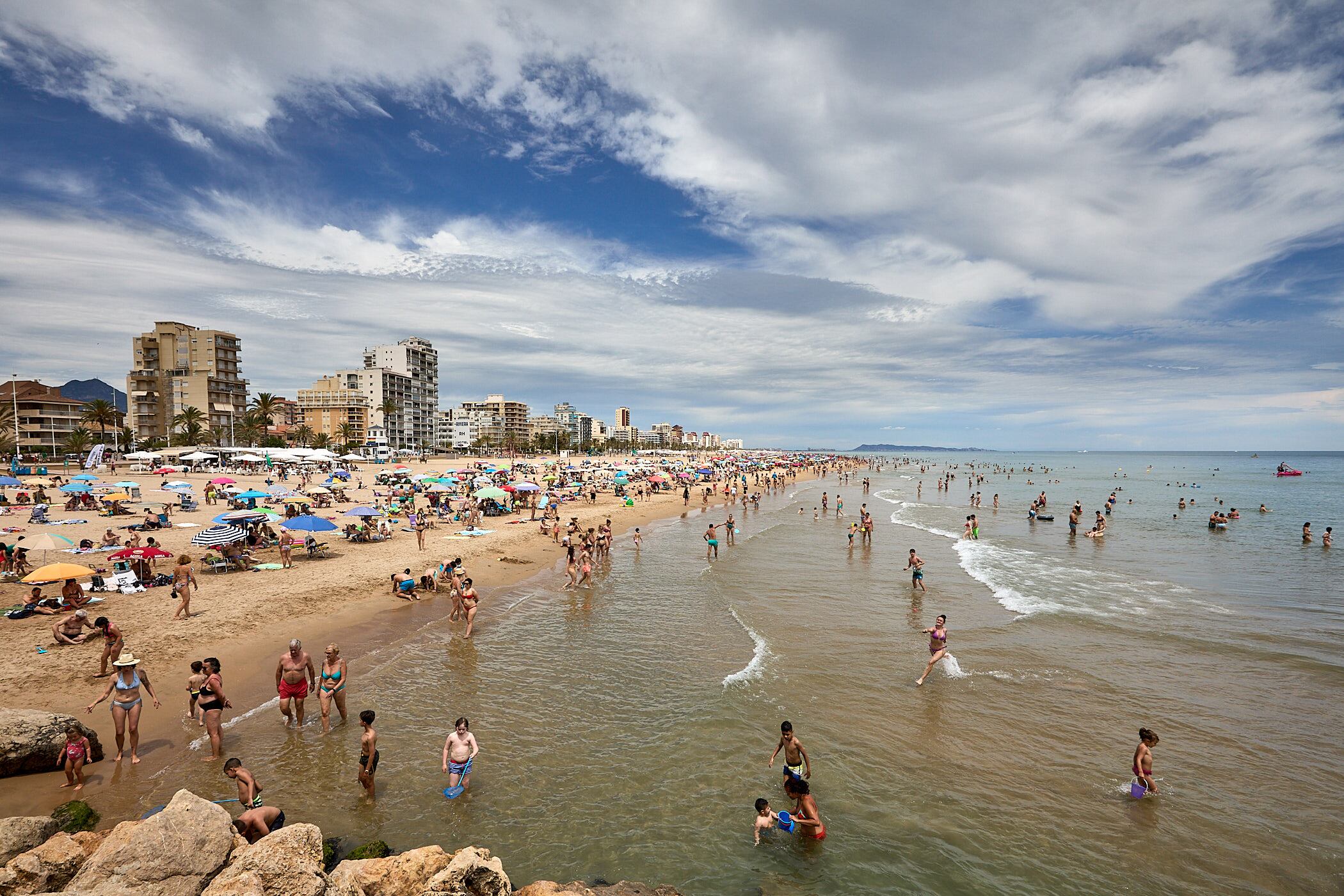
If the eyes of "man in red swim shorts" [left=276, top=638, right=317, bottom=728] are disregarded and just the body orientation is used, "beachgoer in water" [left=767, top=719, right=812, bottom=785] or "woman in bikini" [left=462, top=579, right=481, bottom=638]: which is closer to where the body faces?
the beachgoer in water

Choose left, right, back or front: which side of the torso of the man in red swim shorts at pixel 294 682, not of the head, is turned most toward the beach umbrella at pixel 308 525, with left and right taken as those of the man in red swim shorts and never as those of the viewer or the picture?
back

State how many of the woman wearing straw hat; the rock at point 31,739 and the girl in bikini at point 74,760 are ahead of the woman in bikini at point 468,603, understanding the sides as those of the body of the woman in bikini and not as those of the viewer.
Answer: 3

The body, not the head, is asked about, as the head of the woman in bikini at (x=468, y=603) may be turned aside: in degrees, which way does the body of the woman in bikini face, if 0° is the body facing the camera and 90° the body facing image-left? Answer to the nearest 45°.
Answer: approximately 45°

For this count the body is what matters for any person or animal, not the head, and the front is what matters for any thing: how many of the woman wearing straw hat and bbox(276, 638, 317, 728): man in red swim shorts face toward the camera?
2

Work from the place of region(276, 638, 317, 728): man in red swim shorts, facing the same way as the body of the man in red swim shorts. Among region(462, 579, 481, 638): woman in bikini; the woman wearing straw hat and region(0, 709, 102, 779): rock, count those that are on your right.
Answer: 2

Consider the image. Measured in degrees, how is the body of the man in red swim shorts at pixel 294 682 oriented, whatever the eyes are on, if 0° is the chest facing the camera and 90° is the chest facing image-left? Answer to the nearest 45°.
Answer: approximately 0°

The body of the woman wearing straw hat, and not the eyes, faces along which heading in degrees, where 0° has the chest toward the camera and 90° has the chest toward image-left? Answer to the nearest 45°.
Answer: approximately 0°

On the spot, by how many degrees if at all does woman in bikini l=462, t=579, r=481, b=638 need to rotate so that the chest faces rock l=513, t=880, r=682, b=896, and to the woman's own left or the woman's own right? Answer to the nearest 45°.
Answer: approximately 45° to the woman's own left

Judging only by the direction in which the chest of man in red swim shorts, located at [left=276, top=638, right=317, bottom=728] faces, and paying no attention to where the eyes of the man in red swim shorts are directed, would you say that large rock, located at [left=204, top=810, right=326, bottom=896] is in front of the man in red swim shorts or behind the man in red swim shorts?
in front

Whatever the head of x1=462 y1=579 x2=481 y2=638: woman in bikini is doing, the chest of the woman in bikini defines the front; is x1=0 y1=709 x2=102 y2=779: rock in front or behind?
in front

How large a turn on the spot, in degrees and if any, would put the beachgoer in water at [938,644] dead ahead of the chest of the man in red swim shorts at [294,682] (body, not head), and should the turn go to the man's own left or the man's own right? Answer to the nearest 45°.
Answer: approximately 90° to the man's own left

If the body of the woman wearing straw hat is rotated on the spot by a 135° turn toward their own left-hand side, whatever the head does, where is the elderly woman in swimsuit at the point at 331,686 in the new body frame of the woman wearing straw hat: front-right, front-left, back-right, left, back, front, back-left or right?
front-right

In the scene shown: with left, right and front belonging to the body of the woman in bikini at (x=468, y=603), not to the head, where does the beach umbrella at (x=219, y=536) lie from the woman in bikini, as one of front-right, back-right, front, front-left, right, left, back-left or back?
right

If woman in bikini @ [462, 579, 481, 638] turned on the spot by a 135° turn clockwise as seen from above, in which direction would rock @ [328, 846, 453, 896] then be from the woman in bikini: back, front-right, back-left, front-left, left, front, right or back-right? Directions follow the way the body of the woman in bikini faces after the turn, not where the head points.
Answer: back
